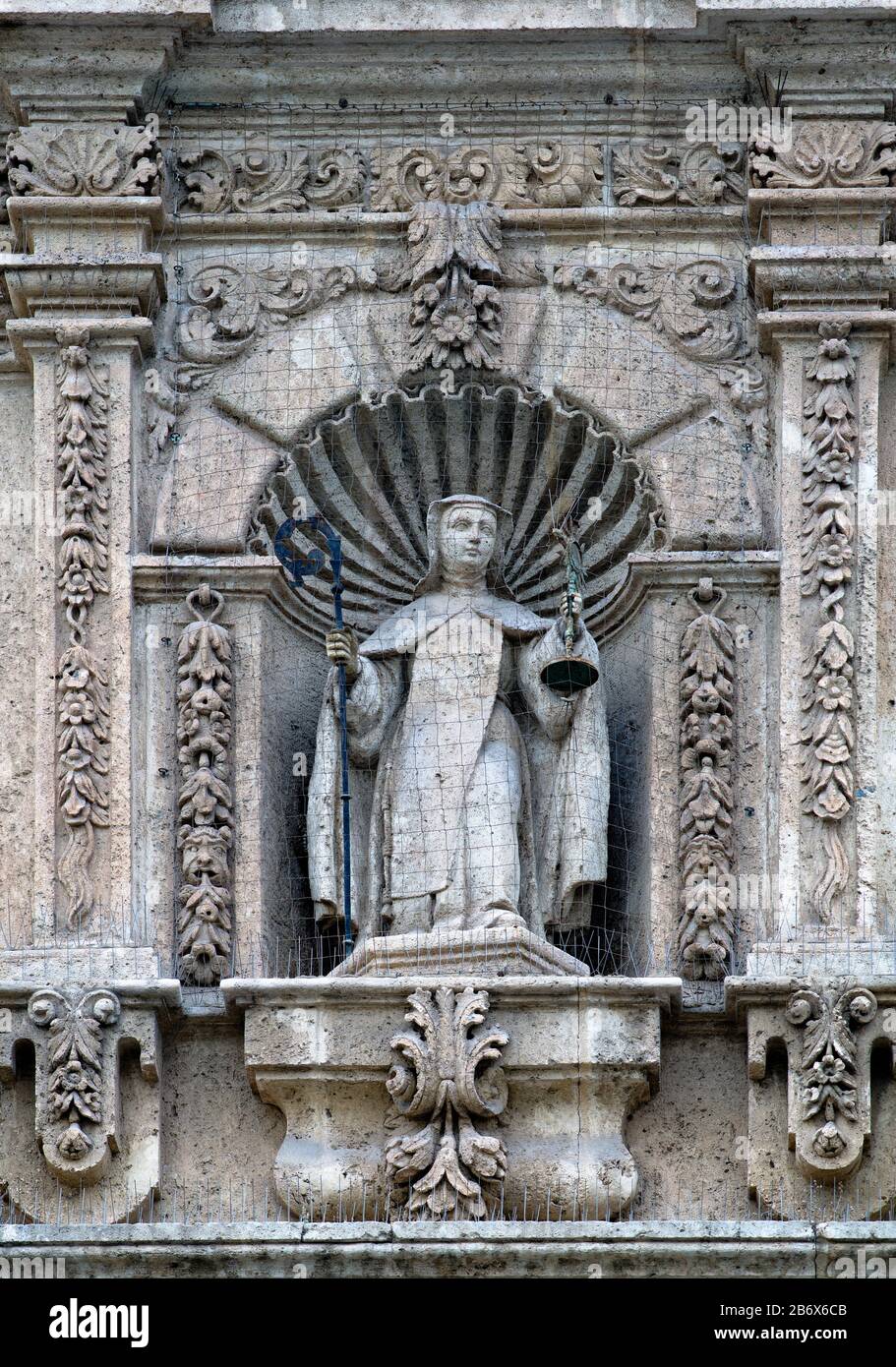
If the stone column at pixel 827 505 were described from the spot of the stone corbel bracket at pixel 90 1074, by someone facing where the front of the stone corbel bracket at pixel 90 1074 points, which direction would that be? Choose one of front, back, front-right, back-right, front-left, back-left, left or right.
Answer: left

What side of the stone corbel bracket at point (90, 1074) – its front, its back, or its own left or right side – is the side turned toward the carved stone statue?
left

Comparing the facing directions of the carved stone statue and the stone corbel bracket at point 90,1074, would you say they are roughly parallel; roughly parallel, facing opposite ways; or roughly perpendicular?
roughly parallel

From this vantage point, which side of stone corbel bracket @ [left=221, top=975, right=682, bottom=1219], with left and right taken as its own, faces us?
front

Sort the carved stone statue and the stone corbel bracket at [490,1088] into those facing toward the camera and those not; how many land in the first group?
2

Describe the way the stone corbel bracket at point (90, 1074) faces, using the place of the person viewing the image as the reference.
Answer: facing the viewer

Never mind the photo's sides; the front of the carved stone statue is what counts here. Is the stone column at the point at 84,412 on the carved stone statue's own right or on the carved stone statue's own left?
on the carved stone statue's own right

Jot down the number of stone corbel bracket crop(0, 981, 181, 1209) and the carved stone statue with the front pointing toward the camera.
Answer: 2
